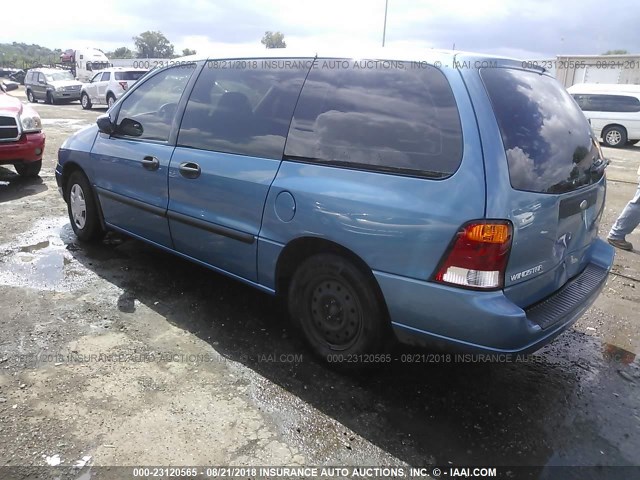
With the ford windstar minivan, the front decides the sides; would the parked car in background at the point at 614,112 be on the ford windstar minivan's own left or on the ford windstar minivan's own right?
on the ford windstar minivan's own right

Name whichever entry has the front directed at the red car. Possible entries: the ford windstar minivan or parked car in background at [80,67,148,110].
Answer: the ford windstar minivan

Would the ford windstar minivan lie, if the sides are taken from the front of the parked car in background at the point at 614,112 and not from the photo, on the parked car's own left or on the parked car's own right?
on the parked car's own right

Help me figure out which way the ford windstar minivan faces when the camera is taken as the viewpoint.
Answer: facing away from the viewer and to the left of the viewer

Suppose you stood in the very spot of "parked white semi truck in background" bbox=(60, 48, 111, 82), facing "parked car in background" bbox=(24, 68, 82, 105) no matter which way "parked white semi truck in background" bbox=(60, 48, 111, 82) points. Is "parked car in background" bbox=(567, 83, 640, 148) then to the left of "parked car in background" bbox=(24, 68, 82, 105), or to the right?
left

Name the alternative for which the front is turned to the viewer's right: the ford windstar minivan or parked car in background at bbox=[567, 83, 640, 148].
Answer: the parked car in background

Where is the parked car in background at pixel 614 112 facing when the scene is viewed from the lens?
facing to the right of the viewer

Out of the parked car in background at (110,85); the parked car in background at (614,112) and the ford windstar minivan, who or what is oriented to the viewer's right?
the parked car in background at (614,112)
